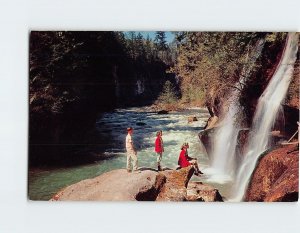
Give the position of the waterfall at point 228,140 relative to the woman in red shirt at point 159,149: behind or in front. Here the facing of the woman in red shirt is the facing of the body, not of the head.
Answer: in front

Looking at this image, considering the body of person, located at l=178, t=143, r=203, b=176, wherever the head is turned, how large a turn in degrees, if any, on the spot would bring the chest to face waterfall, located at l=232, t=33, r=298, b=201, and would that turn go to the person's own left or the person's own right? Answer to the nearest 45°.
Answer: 0° — they already face it

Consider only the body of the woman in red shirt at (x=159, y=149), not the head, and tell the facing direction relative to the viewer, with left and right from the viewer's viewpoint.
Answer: facing to the right of the viewer

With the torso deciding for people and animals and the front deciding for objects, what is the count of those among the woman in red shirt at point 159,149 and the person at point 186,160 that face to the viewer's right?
2

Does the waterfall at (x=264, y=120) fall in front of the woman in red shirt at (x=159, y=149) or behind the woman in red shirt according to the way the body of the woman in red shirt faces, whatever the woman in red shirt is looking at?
in front

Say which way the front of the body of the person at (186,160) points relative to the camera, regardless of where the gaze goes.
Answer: to the viewer's right
